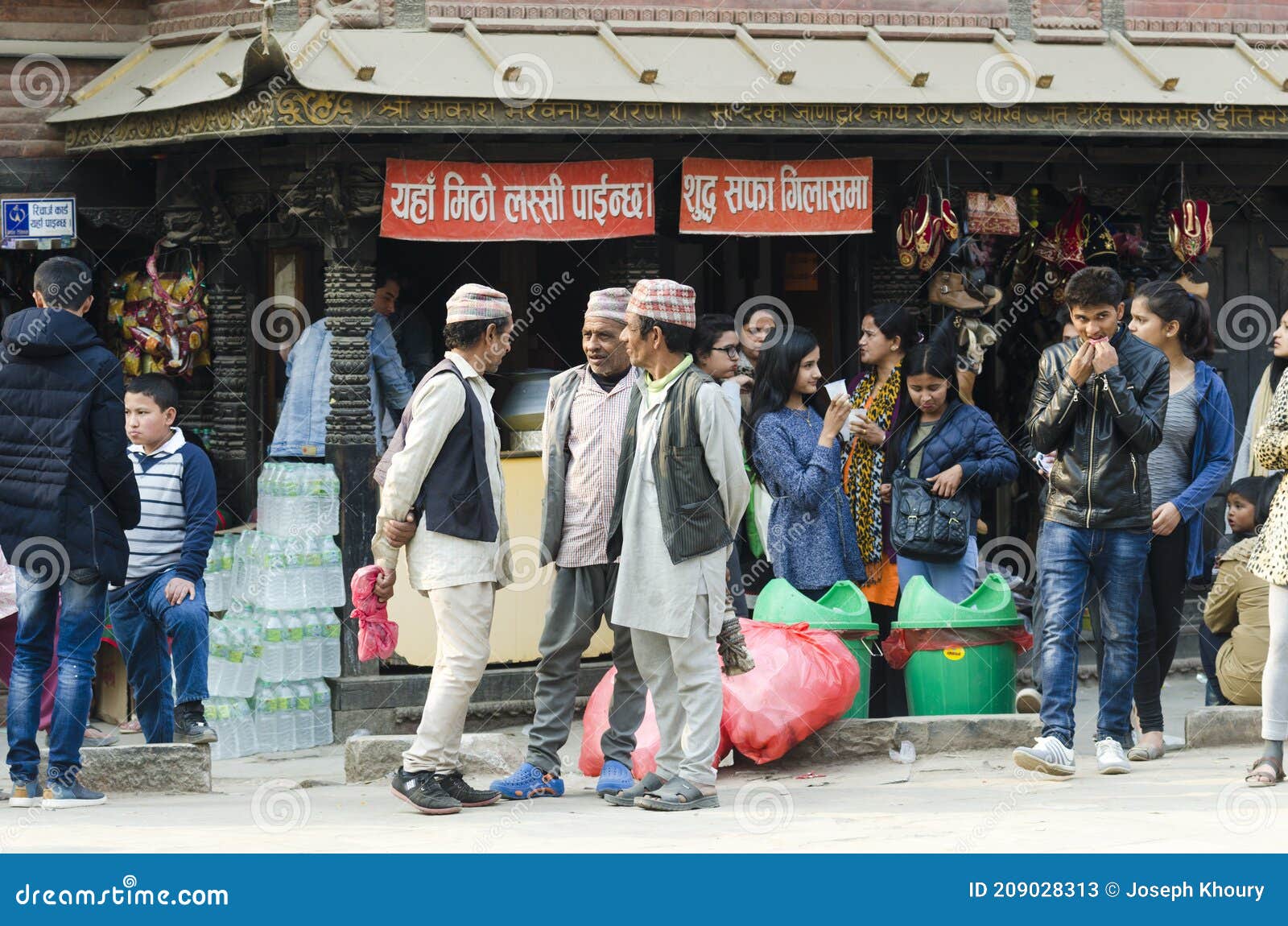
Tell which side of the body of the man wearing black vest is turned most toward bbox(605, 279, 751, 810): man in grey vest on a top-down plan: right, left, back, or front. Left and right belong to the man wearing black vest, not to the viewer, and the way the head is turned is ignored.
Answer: front

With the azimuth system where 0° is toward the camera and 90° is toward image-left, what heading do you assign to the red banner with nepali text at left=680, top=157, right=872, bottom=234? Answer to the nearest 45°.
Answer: approximately 0°

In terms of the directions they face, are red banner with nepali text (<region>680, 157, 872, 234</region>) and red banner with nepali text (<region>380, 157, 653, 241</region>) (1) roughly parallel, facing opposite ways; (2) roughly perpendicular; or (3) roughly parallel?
roughly parallel

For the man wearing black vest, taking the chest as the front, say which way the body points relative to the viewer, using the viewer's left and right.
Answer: facing to the right of the viewer

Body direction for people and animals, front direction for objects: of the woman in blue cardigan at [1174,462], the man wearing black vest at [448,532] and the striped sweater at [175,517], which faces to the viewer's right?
the man wearing black vest

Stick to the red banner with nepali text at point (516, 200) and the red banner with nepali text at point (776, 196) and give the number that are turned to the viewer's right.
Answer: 0

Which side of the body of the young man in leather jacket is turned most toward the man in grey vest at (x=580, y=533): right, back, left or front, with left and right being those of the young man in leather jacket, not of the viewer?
right

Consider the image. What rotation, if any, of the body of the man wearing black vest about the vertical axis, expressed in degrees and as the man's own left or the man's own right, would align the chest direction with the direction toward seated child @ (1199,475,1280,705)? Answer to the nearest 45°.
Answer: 0° — they already face them

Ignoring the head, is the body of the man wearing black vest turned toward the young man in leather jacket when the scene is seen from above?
yes

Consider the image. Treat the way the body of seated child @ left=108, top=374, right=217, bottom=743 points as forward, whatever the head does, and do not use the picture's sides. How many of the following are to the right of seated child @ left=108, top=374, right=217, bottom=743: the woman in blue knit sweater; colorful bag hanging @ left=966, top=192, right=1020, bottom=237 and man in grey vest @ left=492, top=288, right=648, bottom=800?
0

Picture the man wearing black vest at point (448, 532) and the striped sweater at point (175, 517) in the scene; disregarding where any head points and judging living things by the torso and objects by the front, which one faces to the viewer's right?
the man wearing black vest

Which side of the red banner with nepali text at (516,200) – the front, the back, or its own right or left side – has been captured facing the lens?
front

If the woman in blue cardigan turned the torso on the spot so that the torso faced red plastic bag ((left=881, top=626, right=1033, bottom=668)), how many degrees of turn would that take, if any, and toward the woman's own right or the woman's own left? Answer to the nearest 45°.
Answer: approximately 45° to the woman's own right

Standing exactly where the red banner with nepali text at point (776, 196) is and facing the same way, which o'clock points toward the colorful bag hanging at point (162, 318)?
The colorful bag hanging is roughly at 3 o'clock from the red banner with nepali text.
